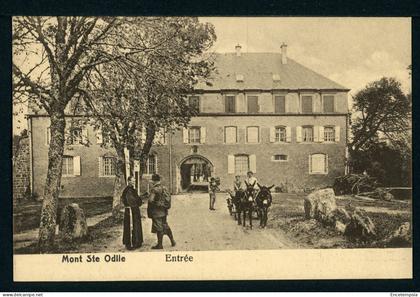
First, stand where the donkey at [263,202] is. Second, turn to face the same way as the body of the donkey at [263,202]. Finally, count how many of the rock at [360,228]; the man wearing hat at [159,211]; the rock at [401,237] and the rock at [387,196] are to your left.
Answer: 3

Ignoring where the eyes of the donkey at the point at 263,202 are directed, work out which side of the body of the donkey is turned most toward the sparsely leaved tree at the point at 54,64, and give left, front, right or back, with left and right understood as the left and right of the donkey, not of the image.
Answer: right

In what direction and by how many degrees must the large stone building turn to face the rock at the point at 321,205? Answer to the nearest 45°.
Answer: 0° — it already faces it

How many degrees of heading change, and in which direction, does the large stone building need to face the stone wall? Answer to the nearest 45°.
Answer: approximately 90° to its right

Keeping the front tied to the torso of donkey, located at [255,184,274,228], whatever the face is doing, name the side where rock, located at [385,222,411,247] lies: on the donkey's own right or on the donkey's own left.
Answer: on the donkey's own left

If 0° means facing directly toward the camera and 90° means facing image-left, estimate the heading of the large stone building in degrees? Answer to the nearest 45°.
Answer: approximately 0°

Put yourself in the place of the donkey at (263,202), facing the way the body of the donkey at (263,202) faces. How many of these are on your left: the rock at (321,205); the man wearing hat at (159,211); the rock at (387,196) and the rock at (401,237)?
3

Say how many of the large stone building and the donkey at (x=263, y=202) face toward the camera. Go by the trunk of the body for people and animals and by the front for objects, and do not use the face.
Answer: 2

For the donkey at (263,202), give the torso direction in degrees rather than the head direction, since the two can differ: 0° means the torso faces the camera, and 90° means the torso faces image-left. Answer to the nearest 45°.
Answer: approximately 0°
